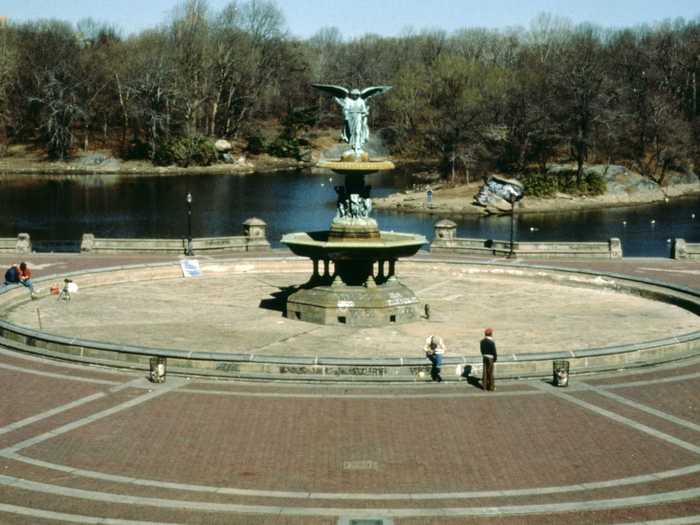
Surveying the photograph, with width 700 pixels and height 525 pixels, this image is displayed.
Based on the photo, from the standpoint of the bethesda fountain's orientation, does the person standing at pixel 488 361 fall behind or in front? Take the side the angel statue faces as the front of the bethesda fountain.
in front

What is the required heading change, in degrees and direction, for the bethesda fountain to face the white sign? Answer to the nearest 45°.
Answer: approximately 135° to its right

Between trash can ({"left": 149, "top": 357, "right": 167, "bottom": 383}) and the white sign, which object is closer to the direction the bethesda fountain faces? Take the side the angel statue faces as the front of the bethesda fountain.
the trash can

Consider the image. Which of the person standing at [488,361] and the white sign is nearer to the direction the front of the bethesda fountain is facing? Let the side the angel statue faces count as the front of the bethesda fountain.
the person standing

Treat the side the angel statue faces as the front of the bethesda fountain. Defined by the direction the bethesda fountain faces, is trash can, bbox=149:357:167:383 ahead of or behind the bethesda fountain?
ahead

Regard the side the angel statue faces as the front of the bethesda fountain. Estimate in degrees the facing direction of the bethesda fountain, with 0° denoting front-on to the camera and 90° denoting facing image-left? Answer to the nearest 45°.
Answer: approximately 0°

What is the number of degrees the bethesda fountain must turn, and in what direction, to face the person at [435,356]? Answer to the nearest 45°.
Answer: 0° — it already faces them
